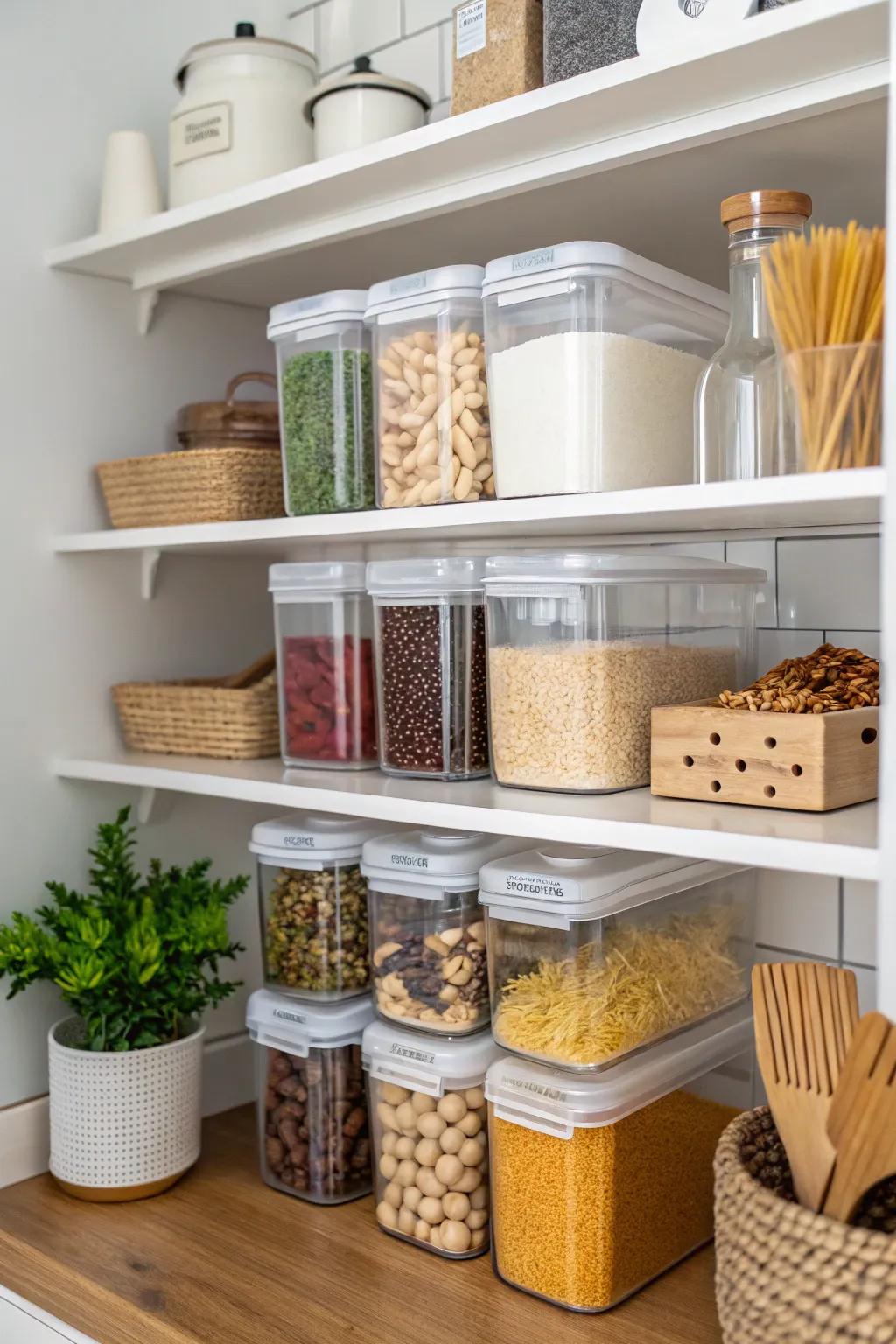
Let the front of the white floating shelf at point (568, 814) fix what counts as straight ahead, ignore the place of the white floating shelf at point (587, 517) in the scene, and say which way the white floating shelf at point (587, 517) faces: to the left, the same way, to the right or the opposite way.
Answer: the same way

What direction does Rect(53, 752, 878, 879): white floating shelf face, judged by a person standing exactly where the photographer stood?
facing the viewer and to the left of the viewer

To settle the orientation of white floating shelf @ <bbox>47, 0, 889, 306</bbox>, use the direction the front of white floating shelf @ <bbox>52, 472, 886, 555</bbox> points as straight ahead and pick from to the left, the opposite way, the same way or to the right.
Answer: the same way

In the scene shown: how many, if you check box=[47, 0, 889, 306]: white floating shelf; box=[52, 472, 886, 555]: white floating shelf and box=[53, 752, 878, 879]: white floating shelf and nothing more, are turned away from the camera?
0

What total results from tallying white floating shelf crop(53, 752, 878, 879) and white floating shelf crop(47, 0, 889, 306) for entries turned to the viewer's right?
0

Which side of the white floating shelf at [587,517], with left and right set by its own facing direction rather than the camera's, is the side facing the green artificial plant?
right

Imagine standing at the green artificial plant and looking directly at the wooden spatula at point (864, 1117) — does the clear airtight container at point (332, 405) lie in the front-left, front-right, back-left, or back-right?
front-left
